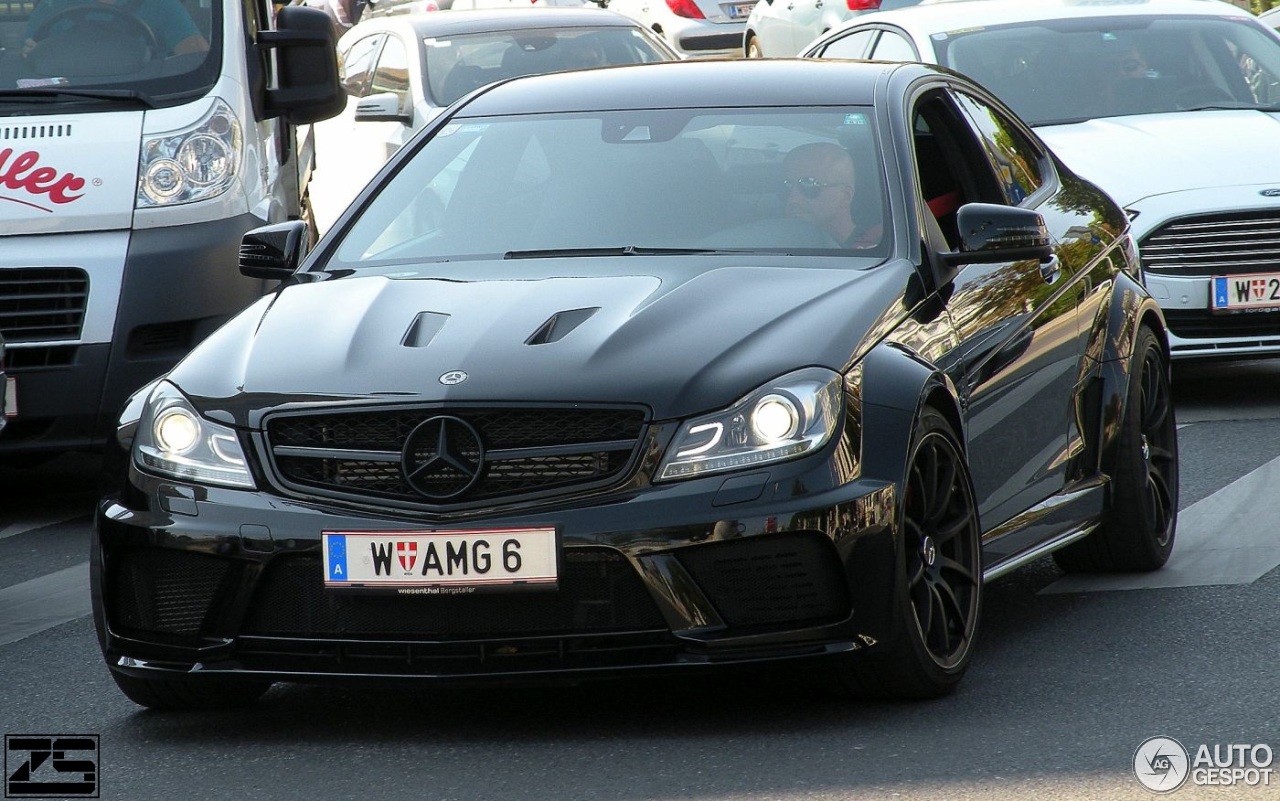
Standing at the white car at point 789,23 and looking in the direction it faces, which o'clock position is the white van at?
The white van is roughly at 8 o'clock from the white car.

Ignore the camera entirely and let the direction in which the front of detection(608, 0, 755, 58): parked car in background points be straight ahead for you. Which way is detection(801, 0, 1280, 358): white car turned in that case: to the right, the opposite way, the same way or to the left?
the opposite way

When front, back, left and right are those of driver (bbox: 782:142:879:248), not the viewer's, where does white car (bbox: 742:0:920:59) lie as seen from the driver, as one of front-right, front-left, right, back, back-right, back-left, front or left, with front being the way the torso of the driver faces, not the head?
back-right

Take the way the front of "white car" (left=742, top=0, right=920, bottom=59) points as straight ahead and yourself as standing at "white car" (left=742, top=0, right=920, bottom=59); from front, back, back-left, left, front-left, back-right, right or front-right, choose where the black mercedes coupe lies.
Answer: back-left

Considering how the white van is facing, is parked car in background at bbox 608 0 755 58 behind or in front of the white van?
behind

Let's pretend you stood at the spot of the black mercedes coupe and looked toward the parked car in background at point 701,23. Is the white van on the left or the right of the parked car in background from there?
left
